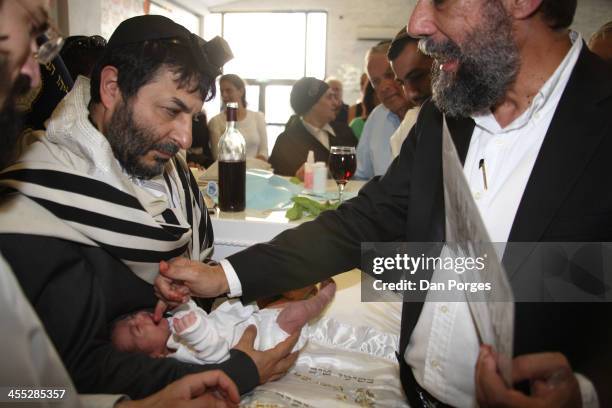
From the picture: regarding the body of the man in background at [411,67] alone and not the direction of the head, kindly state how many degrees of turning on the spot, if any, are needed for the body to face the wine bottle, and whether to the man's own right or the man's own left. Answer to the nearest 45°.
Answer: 0° — they already face it

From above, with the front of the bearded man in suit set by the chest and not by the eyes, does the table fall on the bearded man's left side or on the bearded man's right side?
on the bearded man's right side

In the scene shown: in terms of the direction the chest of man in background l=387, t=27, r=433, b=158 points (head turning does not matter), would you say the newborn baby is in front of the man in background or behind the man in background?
in front

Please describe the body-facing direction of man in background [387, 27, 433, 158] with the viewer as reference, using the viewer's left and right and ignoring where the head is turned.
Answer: facing the viewer and to the left of the viewer

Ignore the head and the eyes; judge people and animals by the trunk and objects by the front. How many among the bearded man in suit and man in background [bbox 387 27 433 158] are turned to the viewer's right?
0

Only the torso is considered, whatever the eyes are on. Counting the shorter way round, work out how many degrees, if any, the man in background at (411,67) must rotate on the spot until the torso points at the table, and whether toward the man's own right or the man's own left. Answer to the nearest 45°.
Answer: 0° — they already face it

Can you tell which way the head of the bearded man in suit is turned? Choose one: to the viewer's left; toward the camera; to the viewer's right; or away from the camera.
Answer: to the viewer's left

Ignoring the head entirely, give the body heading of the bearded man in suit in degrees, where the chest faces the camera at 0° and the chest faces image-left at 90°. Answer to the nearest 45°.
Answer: approximately 45°

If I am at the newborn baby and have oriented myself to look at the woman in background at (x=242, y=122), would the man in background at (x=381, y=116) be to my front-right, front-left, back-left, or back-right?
front-right

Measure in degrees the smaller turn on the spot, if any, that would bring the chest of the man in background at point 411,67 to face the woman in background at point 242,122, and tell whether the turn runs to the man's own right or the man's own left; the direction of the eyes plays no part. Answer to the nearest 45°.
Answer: approximately 90° to the man's own right

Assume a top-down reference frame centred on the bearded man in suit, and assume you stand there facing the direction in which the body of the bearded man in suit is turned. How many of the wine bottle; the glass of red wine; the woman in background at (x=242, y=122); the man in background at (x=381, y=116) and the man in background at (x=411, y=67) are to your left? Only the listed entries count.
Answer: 0
